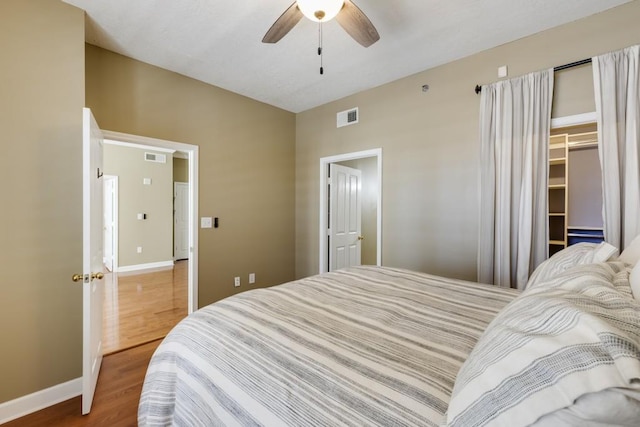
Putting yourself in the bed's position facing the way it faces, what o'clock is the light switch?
The light switch is roughly at 12 o'clock from the bed.

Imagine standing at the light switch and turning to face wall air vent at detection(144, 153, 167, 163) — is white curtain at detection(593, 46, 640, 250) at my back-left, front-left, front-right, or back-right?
back-right

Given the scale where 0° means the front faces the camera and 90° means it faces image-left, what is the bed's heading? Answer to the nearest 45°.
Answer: approximately 135°

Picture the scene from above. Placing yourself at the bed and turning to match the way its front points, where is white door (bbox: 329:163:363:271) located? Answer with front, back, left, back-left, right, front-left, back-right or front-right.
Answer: front-right

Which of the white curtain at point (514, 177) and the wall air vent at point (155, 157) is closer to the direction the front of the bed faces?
the wall air vent

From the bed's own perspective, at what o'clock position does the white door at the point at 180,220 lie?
The white door is roughly at 12 o'clock from the bed.

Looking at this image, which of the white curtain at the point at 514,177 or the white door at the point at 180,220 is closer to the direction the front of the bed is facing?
the white door

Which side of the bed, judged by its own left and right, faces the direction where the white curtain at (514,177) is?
right

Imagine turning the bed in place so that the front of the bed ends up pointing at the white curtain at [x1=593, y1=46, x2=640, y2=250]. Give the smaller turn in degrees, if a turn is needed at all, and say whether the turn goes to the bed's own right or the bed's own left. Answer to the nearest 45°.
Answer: approximately 90° to the bed's own right
